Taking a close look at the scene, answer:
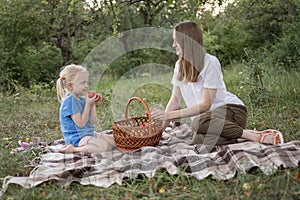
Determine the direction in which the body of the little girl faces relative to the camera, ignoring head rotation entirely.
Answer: to the viewer's right

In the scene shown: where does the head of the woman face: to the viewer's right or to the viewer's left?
to the viewer's left

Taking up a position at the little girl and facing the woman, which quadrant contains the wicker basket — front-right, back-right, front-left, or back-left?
front-right

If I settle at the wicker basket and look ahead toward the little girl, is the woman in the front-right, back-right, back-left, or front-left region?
back-right

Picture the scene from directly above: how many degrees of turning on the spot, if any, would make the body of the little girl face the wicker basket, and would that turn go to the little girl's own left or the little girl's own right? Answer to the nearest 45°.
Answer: approximately 45° to the little girl's own right

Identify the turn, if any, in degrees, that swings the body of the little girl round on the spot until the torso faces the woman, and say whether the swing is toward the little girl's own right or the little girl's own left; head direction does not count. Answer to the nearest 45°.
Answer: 0° — they already face them
